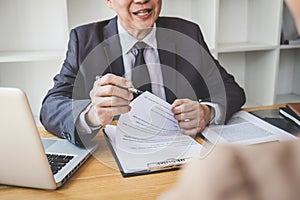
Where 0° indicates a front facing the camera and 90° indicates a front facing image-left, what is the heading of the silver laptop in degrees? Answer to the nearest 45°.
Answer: approximately 225°

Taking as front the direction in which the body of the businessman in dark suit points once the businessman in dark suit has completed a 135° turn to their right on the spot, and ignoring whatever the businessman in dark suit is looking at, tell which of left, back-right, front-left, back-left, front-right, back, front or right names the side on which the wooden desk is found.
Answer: back-left

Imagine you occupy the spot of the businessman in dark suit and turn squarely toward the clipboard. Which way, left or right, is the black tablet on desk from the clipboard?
left

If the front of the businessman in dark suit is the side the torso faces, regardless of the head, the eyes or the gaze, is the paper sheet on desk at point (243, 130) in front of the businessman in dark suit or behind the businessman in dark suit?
in front

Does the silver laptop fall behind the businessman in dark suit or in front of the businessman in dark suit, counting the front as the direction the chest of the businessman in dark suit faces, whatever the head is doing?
in front

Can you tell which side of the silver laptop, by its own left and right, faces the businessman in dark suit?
front
